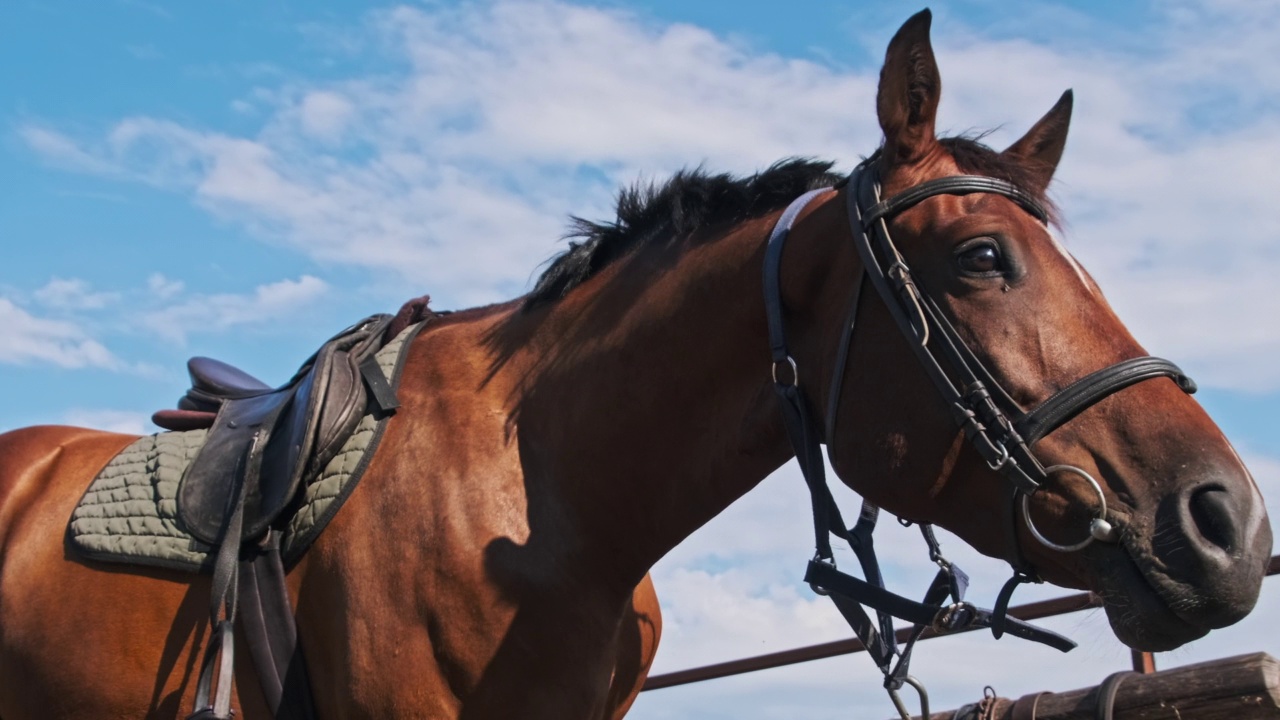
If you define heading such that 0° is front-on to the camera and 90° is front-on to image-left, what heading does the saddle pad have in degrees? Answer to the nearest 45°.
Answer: approximately 315°

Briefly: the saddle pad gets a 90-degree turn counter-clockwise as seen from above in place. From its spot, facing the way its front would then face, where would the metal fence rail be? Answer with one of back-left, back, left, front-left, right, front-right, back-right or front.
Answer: front
